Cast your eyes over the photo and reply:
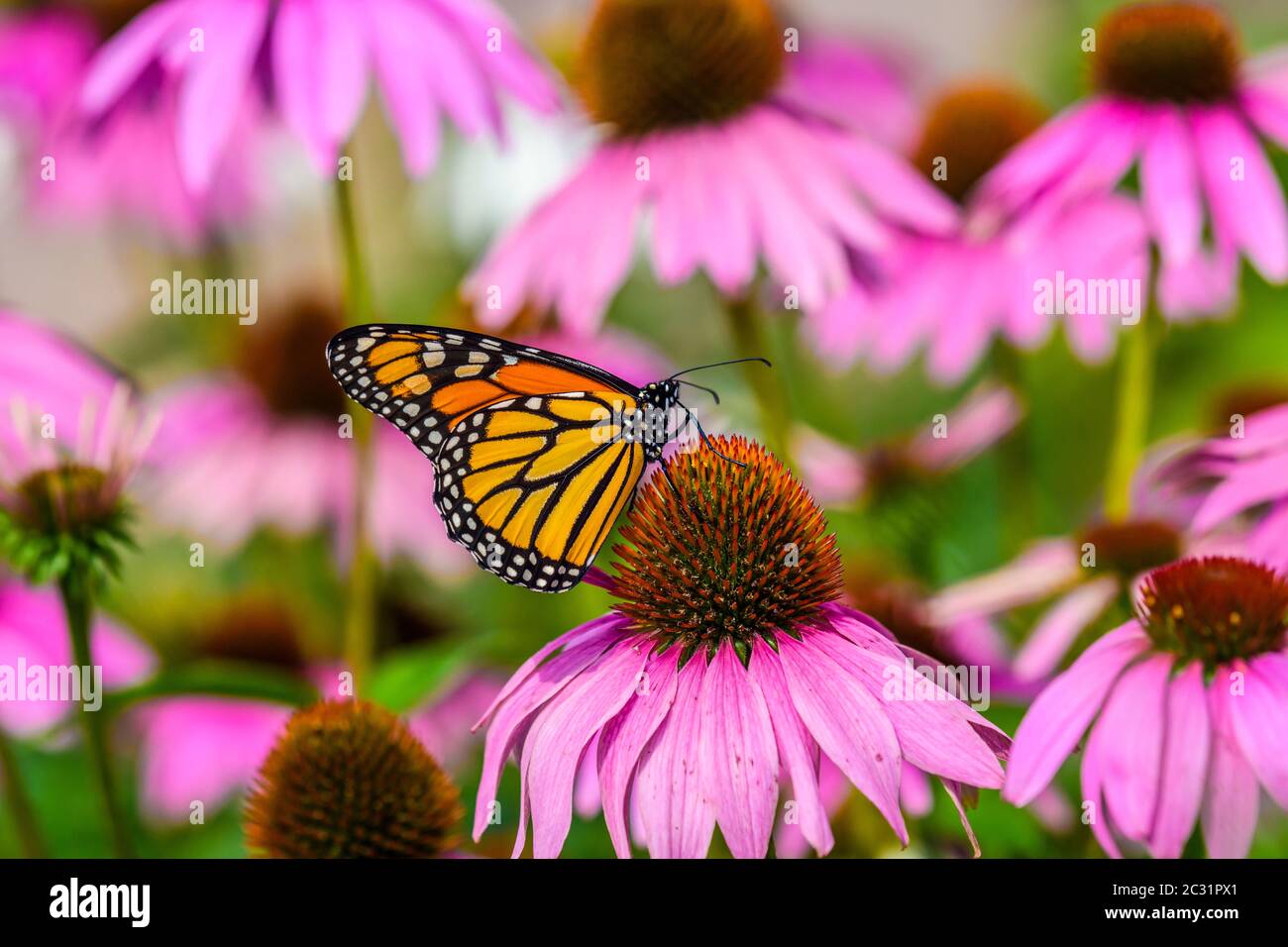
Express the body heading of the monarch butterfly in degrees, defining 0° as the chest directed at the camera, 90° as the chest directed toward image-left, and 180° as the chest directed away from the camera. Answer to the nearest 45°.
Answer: approximately 270°

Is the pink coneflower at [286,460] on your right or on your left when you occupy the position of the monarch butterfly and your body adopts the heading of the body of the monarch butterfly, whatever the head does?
on your left

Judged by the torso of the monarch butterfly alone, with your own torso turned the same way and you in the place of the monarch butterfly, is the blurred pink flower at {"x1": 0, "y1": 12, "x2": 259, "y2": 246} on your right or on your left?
on your left
